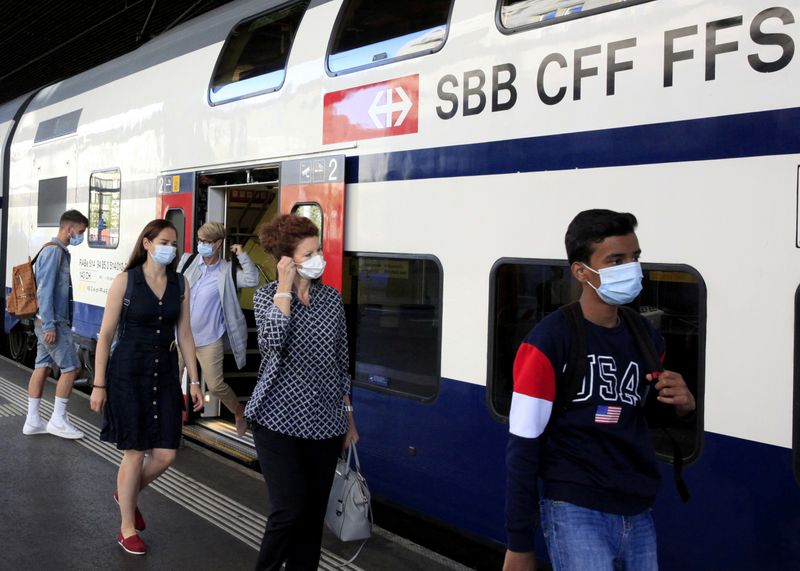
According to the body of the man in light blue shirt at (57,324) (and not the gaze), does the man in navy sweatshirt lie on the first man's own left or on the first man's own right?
on the first man's own right

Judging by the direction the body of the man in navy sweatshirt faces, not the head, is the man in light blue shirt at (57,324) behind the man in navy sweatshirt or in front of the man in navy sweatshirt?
behind

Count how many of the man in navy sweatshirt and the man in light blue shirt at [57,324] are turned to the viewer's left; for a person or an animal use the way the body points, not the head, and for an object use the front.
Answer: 0

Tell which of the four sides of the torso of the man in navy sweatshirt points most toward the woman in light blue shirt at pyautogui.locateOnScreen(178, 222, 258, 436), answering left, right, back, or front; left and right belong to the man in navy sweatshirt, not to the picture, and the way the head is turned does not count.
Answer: back

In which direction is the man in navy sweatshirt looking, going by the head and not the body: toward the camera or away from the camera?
toward the camera

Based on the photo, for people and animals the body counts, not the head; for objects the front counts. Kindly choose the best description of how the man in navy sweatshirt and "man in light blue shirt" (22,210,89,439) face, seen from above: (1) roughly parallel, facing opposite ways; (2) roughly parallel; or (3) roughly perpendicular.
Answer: roughly perpendicular

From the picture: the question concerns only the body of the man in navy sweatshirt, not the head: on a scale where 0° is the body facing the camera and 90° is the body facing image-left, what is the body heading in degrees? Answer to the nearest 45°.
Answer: approximately 315°

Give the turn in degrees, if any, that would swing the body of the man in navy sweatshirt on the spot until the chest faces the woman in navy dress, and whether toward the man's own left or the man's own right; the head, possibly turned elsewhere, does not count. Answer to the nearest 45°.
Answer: approximately 180°

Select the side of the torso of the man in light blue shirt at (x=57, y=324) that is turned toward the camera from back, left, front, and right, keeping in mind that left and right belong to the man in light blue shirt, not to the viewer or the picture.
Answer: right
